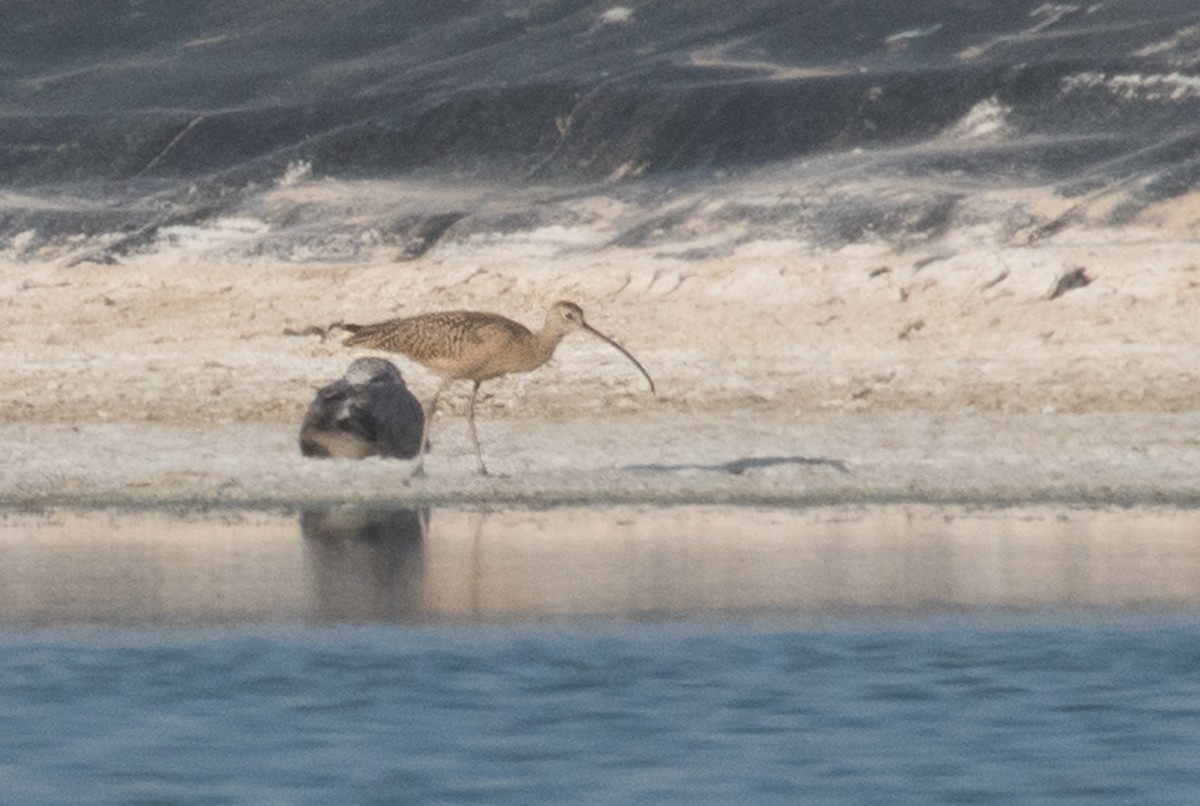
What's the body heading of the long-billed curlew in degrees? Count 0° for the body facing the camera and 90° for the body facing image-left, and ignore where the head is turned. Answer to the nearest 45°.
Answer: approximately 270°
